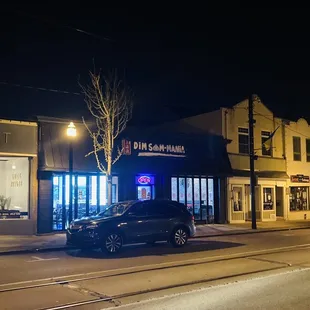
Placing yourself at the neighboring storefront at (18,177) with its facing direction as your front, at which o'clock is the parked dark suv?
The parked dark suv is roughly at 11 o'clock from the neighboring storefront.

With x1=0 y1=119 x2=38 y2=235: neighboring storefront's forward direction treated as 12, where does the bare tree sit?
The bare tree is roughly at 9 o'clock from the neighboring storefront.

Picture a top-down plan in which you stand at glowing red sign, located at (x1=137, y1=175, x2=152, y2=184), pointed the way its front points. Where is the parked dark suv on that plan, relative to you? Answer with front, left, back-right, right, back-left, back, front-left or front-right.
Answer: front

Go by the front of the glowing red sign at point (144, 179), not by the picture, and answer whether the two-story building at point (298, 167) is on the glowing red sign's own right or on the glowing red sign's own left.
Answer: on the glowing red sign's own left

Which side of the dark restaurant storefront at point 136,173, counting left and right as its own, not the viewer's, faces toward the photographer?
front

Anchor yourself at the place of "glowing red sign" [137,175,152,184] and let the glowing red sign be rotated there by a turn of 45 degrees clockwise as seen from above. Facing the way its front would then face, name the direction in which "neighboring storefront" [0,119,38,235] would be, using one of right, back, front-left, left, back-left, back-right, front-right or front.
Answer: front

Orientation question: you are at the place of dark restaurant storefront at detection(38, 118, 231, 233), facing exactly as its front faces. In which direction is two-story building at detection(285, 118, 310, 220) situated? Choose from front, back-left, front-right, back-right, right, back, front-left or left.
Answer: back-left

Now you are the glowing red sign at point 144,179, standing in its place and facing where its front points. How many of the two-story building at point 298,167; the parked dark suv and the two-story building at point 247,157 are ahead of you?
1

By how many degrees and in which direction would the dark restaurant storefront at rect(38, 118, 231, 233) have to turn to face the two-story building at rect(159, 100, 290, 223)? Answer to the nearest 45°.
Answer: approximately 135° to its left

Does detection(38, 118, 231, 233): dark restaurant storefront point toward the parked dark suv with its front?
yes

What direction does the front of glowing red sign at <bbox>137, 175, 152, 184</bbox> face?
toward the camera

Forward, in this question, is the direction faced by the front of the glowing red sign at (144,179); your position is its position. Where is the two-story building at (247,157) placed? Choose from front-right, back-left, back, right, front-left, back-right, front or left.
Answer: back-left

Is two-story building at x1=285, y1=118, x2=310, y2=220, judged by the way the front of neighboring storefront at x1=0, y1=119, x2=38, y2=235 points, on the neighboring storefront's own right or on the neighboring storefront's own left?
on the neighboring storefront's own left

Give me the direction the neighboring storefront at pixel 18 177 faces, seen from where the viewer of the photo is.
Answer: facing the viewer

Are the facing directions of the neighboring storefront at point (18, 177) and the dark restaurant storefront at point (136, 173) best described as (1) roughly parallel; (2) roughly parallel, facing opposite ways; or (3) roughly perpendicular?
roughly parallel
